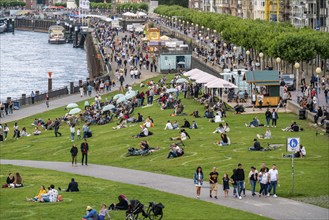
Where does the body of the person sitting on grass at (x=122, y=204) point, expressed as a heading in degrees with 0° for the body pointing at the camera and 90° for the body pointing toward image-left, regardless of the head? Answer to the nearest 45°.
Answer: approximately 90°

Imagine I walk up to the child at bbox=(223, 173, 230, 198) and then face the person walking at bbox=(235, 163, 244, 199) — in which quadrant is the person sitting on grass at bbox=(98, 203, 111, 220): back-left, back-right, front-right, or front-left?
back-right

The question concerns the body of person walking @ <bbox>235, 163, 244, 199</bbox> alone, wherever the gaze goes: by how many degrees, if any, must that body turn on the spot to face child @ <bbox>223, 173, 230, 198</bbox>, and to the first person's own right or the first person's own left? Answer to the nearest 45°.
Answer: approximately 90° to the first person's own right

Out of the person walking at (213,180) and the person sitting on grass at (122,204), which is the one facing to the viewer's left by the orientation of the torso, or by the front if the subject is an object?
the person sitting on grass

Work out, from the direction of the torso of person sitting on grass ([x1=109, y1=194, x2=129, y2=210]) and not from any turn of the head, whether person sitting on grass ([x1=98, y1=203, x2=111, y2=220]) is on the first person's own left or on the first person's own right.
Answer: on the first person's own left

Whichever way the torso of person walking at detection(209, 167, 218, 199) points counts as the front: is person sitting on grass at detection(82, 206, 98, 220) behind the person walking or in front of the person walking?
in front

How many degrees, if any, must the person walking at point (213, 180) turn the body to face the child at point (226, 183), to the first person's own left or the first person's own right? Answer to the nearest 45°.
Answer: approximately 135° to the first person's own left

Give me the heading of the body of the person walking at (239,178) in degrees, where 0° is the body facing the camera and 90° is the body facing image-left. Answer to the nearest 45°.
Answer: approximately 0°

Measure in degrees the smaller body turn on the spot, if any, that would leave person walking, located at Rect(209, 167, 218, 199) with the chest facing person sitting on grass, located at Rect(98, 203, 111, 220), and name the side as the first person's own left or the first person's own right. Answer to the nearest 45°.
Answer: approximately 45° to the first person's own right
